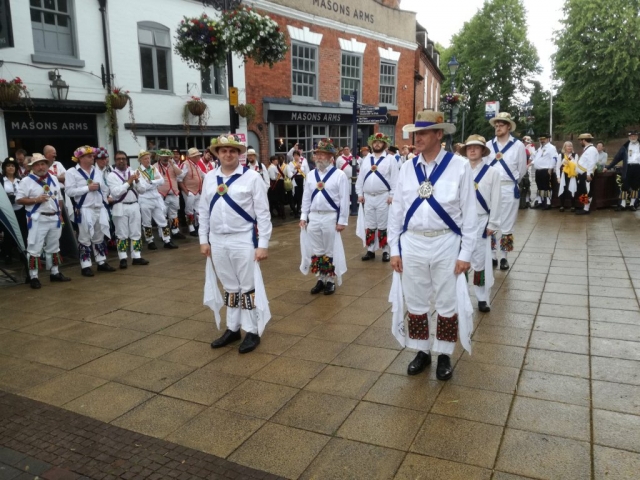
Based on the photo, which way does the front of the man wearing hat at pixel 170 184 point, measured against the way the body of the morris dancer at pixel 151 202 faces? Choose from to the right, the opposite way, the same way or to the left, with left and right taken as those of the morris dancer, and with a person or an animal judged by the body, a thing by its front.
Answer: the same way

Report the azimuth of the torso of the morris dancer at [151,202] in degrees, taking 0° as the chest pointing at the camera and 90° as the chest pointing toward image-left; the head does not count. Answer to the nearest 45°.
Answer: approximately 315°

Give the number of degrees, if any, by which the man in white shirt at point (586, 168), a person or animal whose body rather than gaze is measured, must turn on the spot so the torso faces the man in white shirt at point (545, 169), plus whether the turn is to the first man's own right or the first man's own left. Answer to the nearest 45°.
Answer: approximately 45° to the first man's own right

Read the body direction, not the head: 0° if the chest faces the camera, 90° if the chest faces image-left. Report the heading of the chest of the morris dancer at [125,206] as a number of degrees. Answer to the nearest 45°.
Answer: approximately 315°

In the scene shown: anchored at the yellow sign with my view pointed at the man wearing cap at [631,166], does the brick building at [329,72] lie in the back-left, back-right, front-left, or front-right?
front-left

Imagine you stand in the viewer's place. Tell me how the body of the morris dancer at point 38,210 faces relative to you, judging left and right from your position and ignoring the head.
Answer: facing the viewer and to the right of the viewer

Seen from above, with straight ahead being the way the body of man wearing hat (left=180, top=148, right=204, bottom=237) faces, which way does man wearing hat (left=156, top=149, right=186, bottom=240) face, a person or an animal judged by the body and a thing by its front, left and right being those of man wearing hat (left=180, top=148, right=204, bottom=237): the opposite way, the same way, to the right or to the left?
the same way

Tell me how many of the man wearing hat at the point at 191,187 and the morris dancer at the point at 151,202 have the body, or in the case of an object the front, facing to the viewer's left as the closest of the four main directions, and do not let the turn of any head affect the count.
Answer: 0

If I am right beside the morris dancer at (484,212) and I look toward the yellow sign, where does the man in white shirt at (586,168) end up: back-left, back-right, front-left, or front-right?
front-right

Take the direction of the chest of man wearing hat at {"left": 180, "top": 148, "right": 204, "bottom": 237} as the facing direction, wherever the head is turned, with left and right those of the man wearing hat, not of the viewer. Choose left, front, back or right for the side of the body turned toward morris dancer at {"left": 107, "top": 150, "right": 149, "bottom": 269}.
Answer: right

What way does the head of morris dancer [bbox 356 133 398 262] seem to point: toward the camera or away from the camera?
toward the camera
